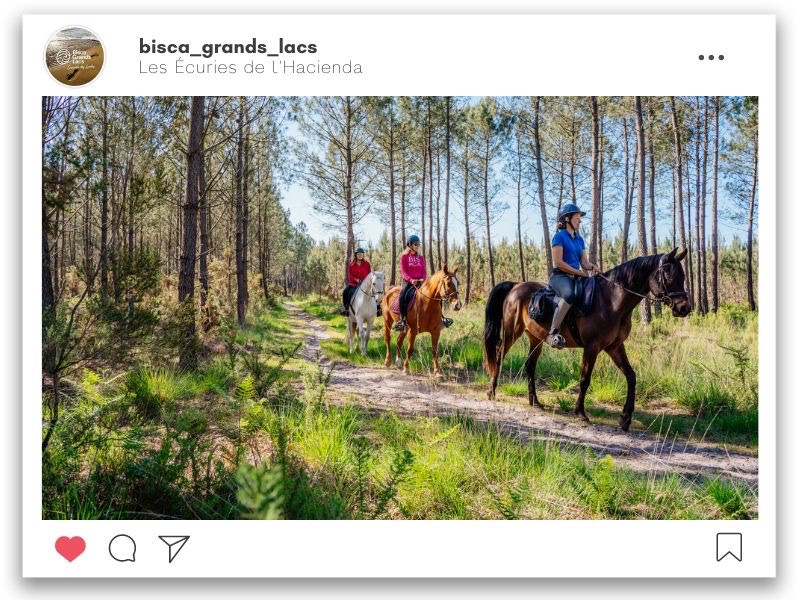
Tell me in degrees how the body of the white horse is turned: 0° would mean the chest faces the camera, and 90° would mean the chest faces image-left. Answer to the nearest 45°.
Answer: approximately 315°
